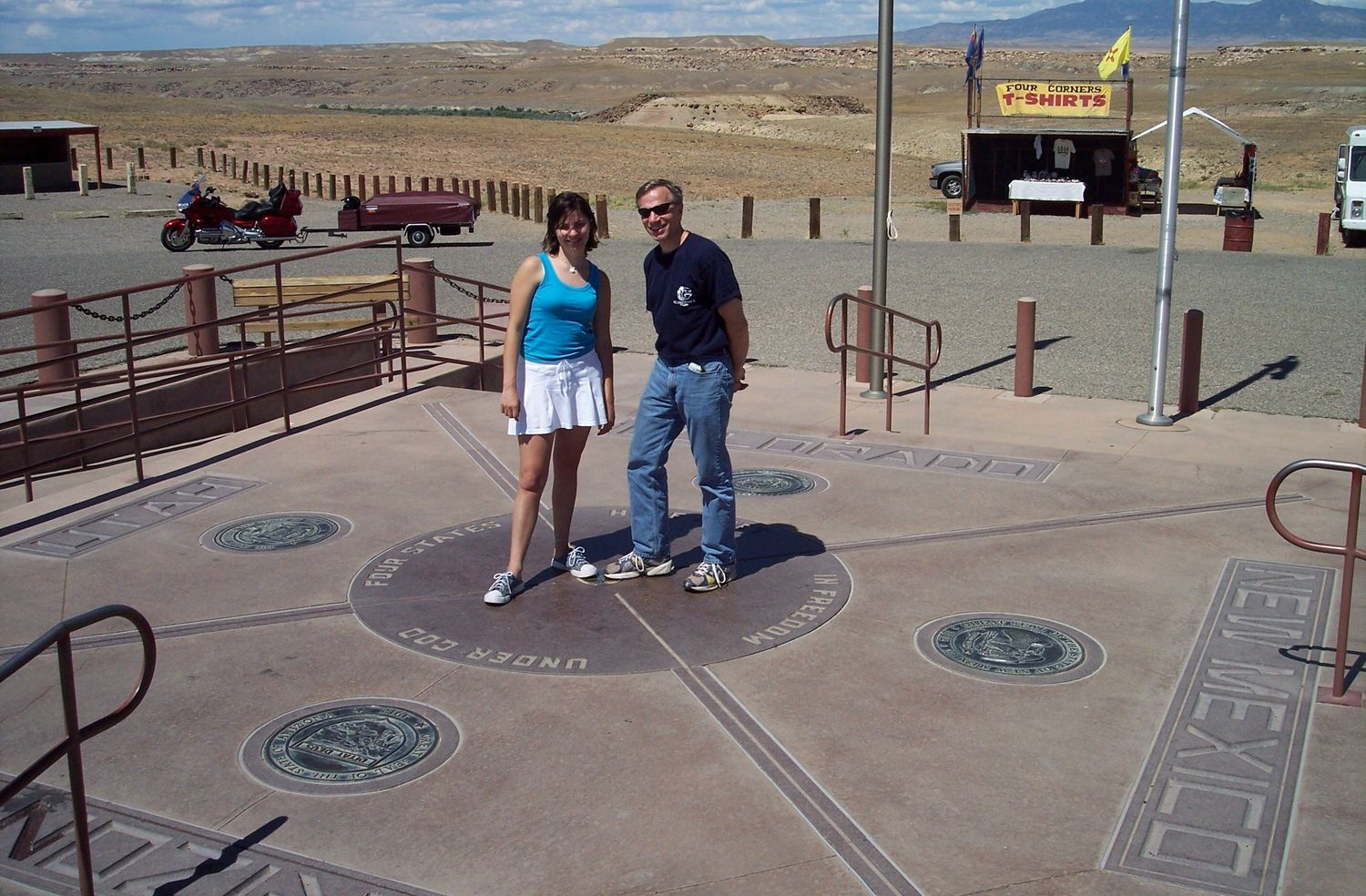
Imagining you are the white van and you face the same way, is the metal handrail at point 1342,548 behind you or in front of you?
in front

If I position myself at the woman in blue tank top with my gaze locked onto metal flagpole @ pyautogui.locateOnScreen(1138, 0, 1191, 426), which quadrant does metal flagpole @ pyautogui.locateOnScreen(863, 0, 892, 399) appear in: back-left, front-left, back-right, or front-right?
front-left

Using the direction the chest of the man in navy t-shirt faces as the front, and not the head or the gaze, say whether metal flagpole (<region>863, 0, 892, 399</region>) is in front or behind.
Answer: behind

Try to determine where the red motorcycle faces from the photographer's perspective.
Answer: facing to the left of the viewer

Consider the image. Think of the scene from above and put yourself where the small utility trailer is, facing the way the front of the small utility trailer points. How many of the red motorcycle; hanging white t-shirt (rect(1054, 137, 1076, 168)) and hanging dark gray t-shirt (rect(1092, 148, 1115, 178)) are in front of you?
1

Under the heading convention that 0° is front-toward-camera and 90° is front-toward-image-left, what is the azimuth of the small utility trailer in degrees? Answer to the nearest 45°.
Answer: approximately 90°

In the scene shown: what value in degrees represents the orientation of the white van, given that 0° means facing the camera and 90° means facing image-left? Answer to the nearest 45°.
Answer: approximately 0°

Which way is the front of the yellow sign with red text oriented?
toward the camera

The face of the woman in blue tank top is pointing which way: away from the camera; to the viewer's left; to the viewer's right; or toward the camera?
toward the camera

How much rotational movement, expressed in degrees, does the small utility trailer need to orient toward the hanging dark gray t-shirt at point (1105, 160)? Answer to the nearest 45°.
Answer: approximately 180°

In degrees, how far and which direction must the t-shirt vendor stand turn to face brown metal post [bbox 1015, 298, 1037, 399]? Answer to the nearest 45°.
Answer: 0° — it already faces it

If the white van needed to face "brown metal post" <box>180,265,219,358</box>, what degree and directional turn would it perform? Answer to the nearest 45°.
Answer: approximately 45° to its right

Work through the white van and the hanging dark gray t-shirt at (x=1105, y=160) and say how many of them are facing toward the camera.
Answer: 2

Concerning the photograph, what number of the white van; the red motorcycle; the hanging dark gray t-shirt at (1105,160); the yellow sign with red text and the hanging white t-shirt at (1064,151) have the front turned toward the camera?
4

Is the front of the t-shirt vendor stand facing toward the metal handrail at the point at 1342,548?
yes

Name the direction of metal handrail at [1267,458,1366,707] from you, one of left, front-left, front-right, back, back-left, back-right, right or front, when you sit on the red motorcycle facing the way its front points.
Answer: left

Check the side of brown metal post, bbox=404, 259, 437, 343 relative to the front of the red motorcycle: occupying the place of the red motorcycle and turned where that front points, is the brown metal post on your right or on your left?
on your left
